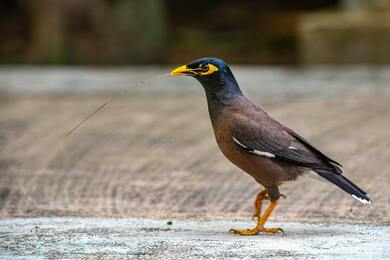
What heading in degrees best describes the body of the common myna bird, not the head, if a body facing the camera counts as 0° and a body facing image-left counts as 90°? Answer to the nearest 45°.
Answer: approximately 90°
